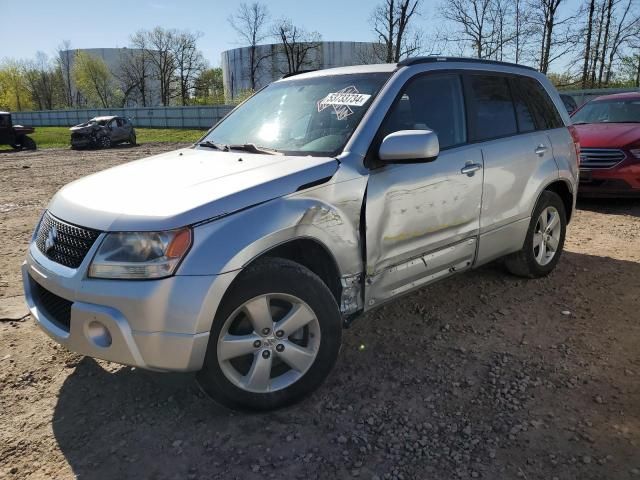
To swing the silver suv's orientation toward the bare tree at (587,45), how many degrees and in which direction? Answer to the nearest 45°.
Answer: approximately 180°

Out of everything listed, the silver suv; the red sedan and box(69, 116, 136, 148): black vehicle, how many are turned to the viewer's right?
0

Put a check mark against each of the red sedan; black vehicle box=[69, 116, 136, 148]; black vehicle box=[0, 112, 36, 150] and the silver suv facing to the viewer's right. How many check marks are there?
1

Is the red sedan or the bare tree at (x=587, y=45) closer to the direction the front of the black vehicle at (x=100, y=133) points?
the red sedan

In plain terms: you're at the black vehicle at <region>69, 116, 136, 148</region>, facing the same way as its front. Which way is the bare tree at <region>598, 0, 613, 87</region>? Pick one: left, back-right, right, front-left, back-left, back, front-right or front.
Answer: back-left

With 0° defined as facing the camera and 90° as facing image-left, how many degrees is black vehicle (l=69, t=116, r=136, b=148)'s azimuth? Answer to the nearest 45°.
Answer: approximately 45°

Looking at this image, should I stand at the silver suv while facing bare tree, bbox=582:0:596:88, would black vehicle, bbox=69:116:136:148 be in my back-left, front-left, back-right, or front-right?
front-left

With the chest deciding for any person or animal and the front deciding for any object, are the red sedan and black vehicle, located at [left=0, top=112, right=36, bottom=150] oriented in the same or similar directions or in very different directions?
very different directions

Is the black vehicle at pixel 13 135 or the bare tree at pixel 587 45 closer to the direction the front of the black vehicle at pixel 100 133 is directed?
the black vehicle
